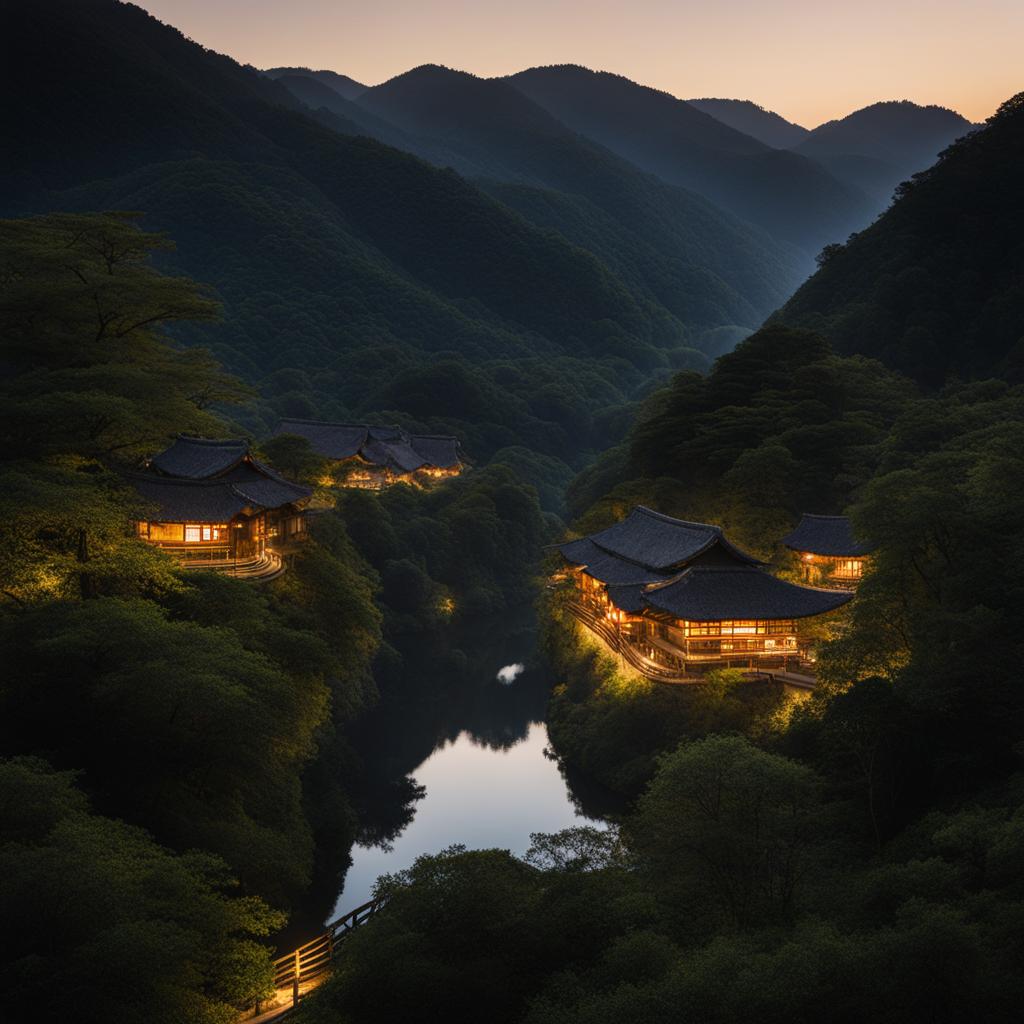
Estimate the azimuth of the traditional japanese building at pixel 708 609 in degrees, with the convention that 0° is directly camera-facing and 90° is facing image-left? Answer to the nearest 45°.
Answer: approximately 45°

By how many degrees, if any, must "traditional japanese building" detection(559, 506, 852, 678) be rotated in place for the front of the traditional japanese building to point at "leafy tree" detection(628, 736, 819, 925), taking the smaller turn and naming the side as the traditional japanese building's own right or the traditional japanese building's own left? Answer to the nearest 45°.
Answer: approximately 45° to the traditional japanese building's own left
